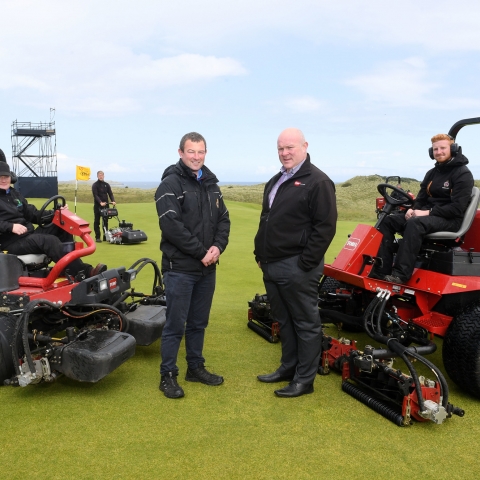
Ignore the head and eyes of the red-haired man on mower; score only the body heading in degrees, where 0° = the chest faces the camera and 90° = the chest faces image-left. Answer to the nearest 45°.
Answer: approximately 45°

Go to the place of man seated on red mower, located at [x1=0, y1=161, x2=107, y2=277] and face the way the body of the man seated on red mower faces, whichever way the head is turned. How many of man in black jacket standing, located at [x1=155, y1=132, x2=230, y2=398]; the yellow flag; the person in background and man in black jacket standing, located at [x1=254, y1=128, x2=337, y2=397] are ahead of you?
2

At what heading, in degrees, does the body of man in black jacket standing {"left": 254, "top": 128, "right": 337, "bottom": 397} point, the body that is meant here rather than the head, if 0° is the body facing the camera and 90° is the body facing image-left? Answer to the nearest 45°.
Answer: approximately 45°

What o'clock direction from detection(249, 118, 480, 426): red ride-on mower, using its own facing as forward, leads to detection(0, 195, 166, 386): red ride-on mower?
detection(0, 195, 166, 386): red ride-on mower is roughly at 1 o'clock from detection(249, 118, 480, 426): red ride-on mower.

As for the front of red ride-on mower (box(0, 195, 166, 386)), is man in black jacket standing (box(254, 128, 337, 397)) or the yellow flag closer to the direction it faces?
the man in black jacket standing

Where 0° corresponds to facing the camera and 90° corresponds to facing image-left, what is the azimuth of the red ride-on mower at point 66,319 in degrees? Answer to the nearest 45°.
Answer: approximately 315°

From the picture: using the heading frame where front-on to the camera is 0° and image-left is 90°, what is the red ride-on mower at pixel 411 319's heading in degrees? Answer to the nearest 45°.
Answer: approximately 45°

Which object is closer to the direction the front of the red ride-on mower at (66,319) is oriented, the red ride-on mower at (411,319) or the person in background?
the red ride-on mower

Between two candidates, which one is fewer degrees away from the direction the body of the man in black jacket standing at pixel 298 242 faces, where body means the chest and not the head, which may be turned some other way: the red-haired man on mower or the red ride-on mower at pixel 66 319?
the red ride-on mower

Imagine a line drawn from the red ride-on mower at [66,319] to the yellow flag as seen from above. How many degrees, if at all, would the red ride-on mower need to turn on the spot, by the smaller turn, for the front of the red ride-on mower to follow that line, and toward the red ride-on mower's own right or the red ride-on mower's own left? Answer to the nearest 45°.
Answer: approximately 135° to the red ride-on mower's own left

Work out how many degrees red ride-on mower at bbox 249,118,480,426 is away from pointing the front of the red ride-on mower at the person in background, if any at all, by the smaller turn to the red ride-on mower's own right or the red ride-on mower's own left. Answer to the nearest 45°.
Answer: approximately 90° to the red ride-on mower's own right

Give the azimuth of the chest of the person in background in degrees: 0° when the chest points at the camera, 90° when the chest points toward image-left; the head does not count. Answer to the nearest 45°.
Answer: approximately 315°

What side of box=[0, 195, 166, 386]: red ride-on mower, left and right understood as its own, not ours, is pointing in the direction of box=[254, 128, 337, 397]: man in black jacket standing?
front
